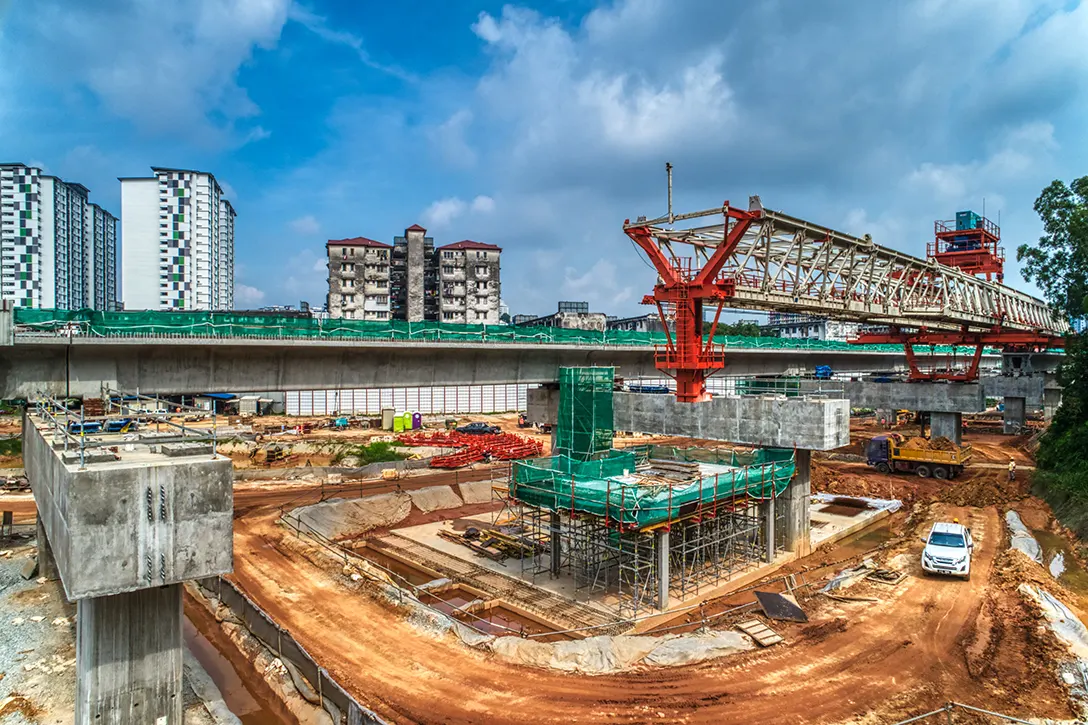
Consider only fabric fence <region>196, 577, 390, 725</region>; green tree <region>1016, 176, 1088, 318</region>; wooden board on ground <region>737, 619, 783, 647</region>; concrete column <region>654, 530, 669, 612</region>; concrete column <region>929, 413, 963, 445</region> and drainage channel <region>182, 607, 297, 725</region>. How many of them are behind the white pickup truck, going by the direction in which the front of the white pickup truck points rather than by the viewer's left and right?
2

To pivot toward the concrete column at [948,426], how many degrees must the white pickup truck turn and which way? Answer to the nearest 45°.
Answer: approximately 180°

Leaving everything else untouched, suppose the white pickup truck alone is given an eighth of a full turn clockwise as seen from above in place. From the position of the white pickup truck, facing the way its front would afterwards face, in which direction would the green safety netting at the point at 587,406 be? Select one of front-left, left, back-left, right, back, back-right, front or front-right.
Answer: front-right

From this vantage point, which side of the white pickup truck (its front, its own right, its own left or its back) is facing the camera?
front

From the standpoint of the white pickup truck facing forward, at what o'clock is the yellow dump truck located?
The yellow dump truck is roughly at 6 o'clock from the white pickup truck.

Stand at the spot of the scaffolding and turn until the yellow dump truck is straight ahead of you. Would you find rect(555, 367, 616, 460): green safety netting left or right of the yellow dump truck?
left

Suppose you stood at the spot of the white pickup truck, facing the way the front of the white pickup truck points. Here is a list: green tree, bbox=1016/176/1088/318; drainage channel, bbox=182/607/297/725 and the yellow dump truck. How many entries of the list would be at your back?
2

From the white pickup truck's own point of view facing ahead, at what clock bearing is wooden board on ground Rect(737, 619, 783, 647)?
The wooden board on ground is roughly at 1 o'clock from the white pickup truck.

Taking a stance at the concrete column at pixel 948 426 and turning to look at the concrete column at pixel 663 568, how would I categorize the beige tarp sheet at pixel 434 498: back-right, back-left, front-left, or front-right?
front-right

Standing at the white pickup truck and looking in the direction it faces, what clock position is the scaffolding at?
The scaffolding is roughly at 2 o'clock from the white pickup truck.

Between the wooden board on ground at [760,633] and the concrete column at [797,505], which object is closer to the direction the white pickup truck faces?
the wooden board on ground

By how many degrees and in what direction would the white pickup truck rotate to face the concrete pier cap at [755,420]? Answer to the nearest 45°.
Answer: approximately 90° to its right
